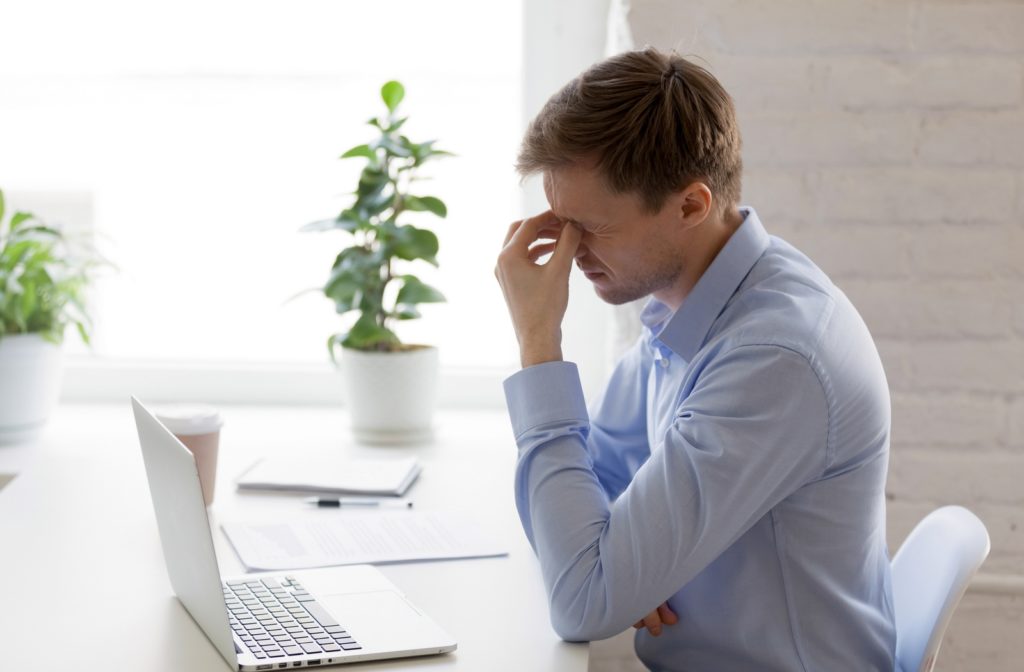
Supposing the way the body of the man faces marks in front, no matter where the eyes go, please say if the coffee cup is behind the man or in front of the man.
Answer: in front

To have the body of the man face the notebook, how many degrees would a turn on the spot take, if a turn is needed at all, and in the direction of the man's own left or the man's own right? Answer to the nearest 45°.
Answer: approximately 45° to the man's own right

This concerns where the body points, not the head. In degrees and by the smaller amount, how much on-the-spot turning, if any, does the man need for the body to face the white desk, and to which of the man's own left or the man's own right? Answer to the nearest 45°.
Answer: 0° — they already face it

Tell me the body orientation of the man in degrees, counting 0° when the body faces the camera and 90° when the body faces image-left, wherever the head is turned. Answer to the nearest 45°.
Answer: approximately 90°

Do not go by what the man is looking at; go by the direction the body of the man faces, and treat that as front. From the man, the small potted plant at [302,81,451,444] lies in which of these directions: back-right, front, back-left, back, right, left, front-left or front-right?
front-right
